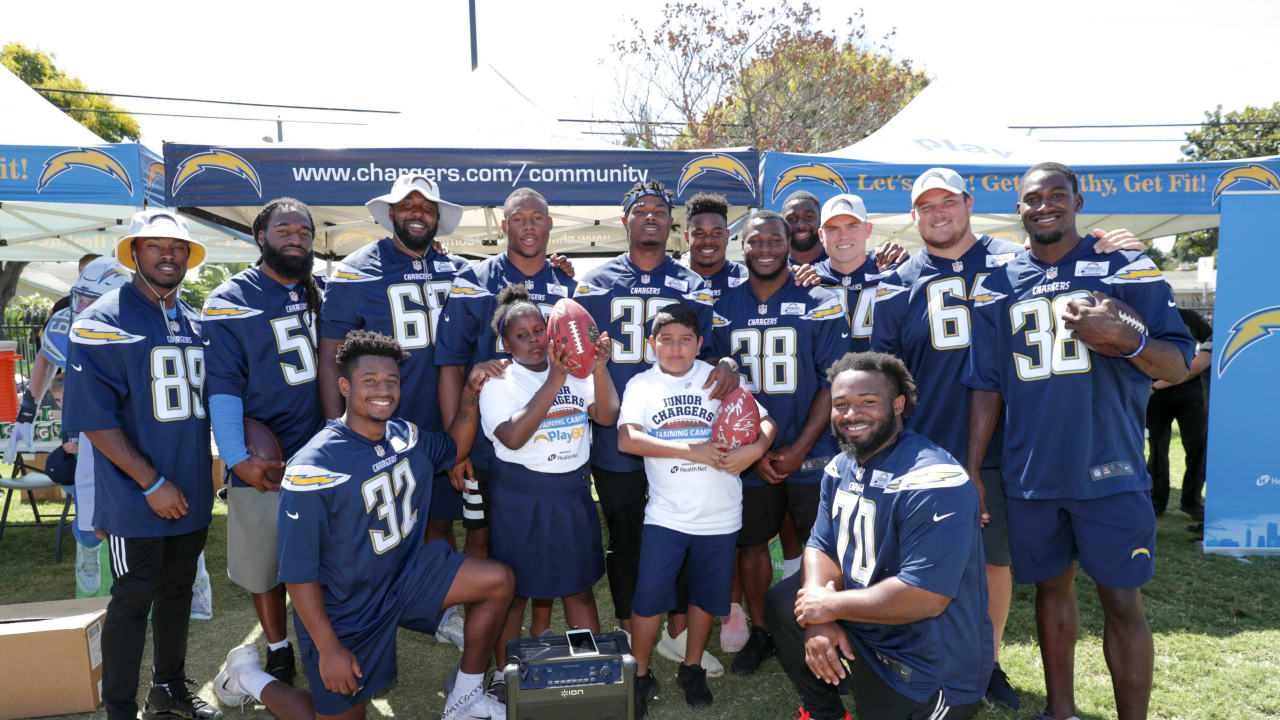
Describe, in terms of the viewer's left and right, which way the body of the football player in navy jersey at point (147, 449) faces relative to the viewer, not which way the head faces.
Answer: facing the viewer and to the right of the viewer

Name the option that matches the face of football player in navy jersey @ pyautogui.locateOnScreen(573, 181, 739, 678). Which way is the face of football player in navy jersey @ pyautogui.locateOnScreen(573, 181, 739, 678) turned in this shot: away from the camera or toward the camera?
toward the camera

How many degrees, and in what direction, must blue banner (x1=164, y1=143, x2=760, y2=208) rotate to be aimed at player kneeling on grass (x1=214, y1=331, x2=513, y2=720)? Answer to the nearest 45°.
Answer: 0° — it already faces them

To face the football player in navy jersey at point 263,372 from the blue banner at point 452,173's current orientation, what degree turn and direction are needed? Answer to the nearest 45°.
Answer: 0° — it already faces them

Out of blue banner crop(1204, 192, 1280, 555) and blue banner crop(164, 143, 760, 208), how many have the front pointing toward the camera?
2

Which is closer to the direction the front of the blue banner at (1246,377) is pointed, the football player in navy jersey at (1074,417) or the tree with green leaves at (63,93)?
the football player in navy jersey

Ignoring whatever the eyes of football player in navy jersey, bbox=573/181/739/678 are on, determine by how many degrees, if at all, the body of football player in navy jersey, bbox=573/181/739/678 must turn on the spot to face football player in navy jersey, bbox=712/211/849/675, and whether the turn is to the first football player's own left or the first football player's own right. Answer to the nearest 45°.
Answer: approximately 90° to the first football player's own left

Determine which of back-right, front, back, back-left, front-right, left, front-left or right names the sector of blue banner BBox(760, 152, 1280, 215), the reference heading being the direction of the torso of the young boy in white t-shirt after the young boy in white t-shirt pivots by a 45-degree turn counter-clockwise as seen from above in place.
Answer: left

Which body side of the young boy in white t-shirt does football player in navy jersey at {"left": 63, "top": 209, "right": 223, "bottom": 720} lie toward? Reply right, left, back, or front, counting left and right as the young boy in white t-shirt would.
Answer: right

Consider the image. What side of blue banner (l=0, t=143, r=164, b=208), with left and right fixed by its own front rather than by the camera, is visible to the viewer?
front

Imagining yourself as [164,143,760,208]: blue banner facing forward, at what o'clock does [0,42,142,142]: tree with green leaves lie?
The tree with green leaves is roughly at 5 o'clock from the blue banner.

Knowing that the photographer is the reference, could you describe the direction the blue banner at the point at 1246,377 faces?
facing the viewer

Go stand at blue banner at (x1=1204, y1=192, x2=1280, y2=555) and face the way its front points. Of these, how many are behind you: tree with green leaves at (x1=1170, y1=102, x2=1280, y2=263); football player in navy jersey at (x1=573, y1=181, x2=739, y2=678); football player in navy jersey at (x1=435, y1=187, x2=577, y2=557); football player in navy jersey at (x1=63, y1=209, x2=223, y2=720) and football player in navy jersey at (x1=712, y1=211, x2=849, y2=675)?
1

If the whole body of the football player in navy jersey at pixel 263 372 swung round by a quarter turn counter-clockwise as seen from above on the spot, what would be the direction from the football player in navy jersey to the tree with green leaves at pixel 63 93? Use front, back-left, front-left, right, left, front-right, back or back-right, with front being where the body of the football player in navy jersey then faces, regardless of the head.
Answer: front-left

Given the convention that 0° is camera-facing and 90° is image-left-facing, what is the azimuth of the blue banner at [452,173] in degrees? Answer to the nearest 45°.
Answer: approximately 0°
